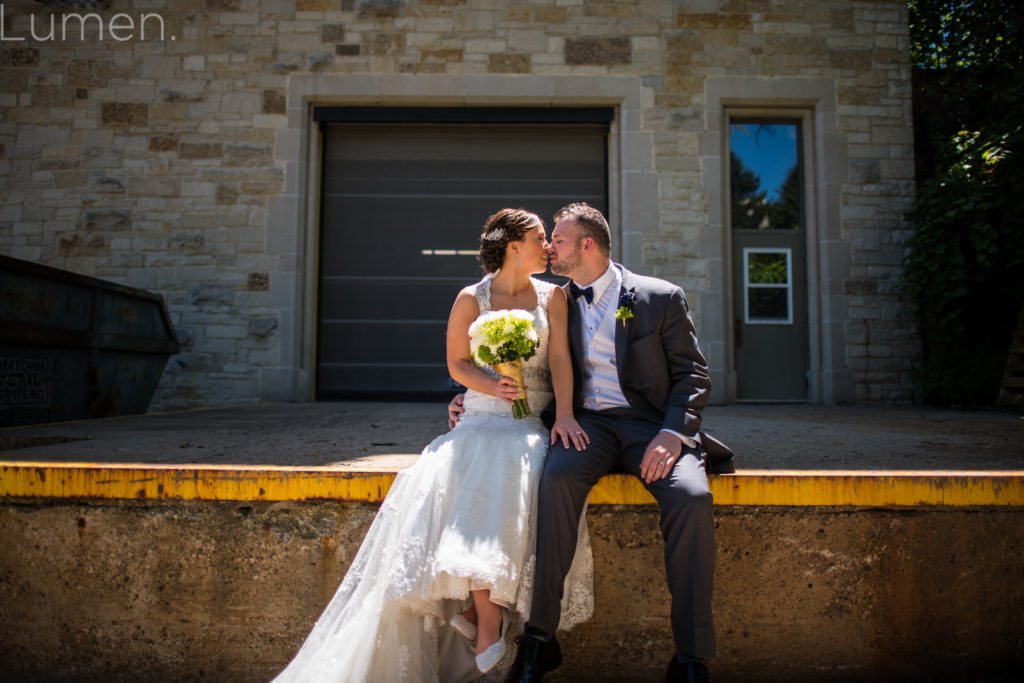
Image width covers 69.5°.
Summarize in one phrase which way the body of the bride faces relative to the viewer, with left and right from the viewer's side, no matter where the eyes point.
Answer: facing the viewer

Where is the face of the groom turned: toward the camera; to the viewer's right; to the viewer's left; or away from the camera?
to the viewer's left

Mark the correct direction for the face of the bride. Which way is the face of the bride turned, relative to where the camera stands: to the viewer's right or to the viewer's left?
to the viewer's right

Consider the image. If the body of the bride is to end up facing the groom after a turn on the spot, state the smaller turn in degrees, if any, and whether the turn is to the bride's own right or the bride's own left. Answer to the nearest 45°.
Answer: approximately 90° to the bride's own left

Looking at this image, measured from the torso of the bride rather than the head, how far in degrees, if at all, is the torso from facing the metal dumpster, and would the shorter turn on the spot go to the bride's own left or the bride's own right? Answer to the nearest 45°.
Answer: approximately 135° to the bride's own right

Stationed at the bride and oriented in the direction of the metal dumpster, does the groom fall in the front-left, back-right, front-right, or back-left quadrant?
back-right
